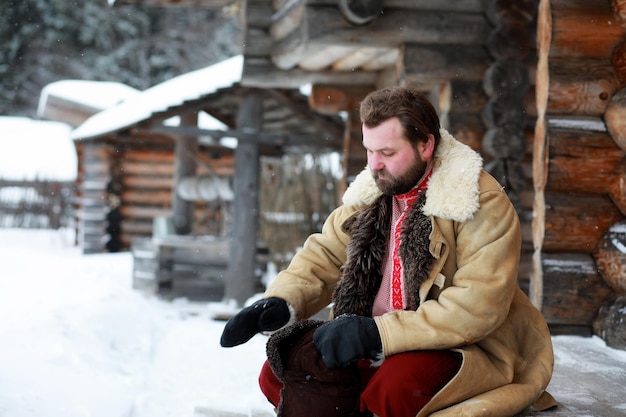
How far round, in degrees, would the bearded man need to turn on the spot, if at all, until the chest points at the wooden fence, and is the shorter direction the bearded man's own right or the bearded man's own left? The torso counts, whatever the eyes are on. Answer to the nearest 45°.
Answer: approximately 90° to the bearded man's own right

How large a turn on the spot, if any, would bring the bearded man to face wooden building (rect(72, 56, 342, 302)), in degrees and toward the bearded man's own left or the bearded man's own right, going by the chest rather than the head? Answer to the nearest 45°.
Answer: approximately 135° to the bearded man's own right

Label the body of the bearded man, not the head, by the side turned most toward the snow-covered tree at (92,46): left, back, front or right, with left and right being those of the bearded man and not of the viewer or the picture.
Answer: right

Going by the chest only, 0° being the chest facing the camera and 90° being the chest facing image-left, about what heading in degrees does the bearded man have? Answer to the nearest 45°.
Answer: approximately 45°
